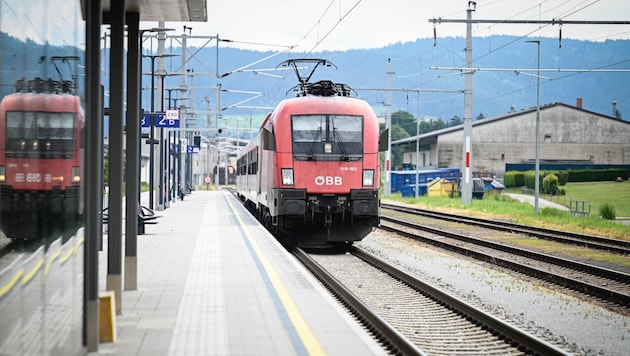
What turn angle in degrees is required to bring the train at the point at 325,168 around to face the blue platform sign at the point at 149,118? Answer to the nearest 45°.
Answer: approximately 135° to its right

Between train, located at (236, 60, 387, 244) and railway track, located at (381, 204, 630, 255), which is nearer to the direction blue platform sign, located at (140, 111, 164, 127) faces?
the train

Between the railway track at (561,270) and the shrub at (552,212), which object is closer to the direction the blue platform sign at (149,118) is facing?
the railway track

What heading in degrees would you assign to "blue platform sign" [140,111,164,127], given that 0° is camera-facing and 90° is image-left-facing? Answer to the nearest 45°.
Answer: approximately 0°

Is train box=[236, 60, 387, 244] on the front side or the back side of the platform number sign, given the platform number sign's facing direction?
on the front side

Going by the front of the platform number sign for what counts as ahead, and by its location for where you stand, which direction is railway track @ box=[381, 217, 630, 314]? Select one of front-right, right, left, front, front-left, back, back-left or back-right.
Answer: front-left
